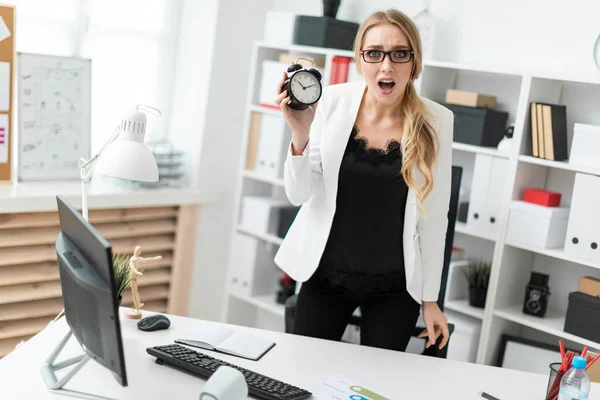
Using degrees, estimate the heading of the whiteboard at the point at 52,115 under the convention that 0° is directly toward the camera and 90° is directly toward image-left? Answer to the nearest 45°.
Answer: approximately 315°

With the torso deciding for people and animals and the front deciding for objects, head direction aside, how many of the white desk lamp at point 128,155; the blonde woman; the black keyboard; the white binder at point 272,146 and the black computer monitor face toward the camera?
2

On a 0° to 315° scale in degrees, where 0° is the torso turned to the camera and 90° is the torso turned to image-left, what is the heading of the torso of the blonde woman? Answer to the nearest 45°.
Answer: approximately 0°

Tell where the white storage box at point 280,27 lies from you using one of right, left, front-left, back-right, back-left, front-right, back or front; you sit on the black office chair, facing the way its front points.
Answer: right

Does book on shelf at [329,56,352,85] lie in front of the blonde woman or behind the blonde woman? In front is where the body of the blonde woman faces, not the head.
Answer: behind

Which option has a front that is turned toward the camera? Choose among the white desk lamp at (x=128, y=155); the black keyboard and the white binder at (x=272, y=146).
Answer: the white binder

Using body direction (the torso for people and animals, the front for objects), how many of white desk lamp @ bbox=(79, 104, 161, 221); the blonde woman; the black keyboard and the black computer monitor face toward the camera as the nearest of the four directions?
1
